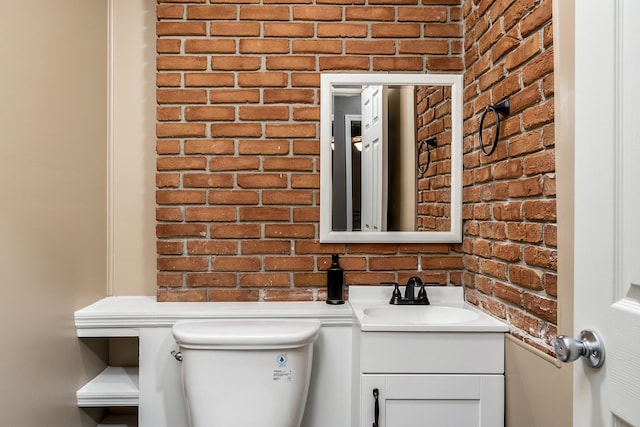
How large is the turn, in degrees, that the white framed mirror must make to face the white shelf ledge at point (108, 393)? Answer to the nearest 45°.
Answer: approximately 90° to its right

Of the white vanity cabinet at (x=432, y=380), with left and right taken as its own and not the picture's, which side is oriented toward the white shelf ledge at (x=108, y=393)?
right

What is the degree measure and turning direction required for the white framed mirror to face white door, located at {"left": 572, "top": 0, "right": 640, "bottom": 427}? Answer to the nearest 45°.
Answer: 0° — it already faces it

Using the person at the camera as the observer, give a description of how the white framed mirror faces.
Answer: facing the viewer

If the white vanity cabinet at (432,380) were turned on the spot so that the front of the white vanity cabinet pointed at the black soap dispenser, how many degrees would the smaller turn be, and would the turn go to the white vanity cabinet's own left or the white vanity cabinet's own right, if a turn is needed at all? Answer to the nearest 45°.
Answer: approximately 135° to the white vanity cabinet's own right

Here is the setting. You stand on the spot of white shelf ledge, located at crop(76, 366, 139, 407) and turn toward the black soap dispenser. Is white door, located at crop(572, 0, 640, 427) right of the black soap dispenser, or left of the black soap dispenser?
right

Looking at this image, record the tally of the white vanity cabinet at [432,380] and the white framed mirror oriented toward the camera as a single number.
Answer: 2

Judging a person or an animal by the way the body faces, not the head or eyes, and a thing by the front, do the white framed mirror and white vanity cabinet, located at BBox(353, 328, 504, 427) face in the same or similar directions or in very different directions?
same or similar directions

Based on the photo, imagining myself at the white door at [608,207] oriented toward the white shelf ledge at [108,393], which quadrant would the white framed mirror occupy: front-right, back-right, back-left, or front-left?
front-right
